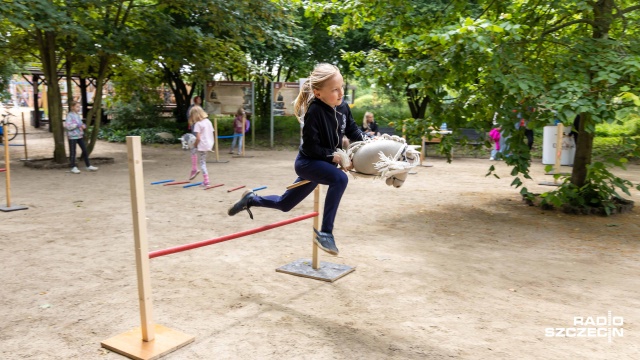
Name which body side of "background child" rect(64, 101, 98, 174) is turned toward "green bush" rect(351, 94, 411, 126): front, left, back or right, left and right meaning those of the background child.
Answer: left

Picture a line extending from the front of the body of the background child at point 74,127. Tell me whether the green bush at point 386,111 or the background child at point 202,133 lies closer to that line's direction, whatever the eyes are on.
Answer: the background child

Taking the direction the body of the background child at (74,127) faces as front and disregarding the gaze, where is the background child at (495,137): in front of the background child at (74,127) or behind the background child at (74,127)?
in front

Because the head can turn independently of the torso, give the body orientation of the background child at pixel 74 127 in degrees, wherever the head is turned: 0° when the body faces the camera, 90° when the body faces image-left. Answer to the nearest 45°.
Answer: approximately 315°

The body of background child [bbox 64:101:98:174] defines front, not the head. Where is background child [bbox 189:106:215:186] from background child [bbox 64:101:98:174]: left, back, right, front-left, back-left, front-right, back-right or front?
front

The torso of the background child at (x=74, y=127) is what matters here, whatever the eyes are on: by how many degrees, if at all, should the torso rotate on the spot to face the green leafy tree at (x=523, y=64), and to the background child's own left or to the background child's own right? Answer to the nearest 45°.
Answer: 0° — they already face it

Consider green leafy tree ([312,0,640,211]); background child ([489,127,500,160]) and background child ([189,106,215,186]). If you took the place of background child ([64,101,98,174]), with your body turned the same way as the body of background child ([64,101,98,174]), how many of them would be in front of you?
3
